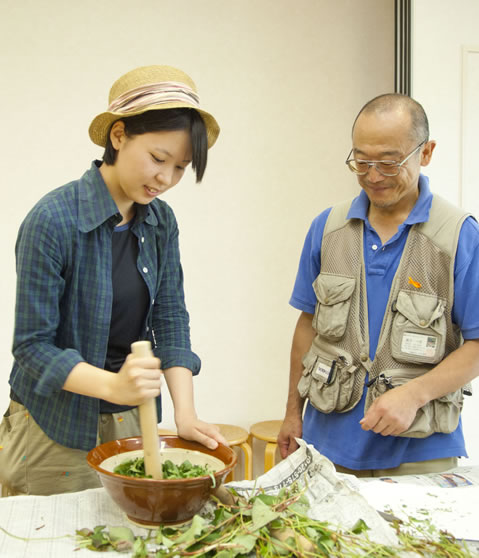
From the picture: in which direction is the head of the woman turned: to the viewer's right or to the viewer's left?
to the viewer's right

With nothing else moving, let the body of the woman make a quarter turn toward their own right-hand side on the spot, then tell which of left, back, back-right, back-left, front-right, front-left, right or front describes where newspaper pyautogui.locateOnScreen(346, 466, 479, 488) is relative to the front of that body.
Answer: back-left

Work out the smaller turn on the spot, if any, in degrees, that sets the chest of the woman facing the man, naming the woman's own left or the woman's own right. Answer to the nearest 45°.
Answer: approximately 45° to the woman's own left

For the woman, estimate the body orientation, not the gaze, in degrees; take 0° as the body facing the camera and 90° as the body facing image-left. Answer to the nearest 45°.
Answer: approximately 315°
